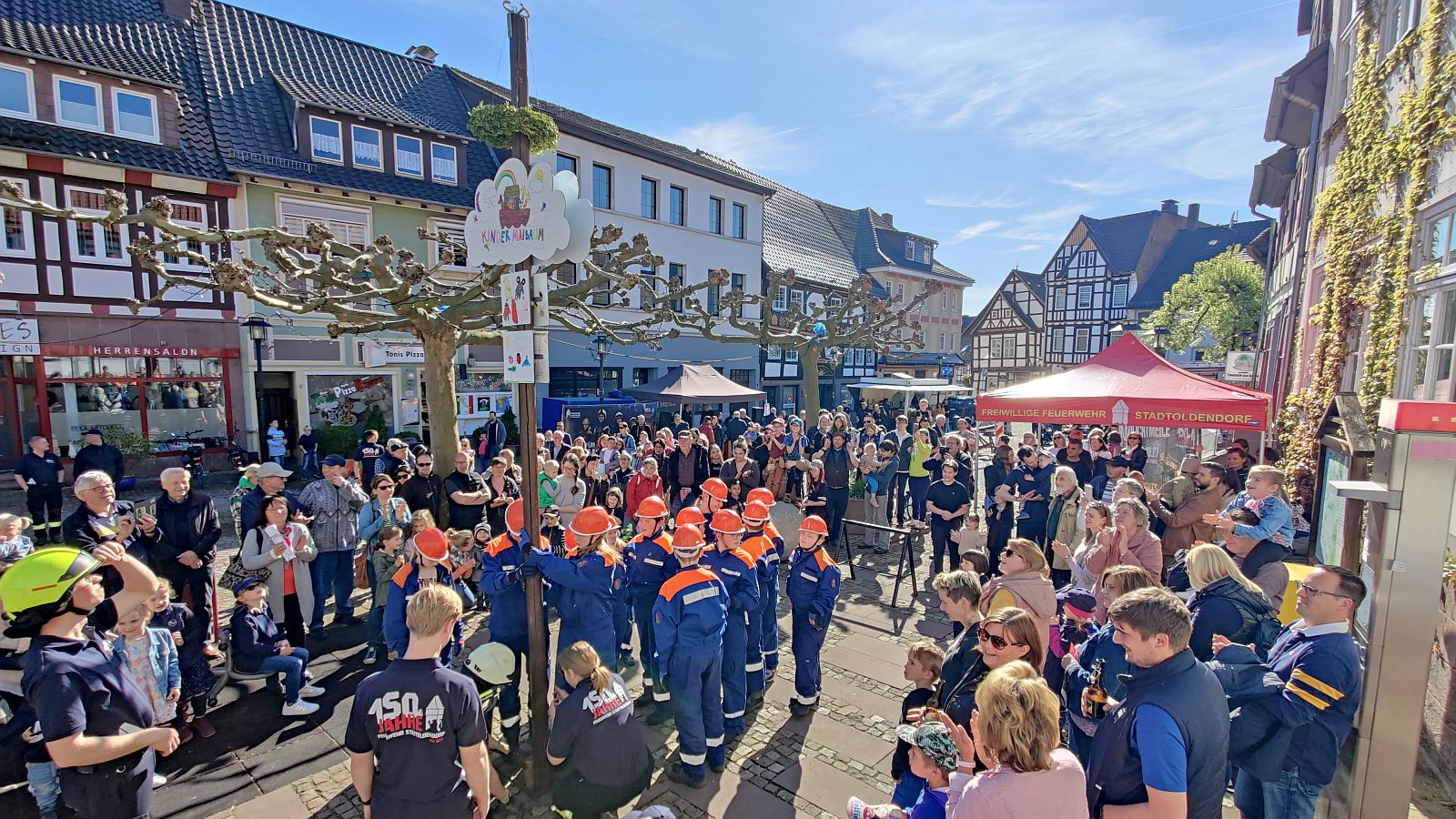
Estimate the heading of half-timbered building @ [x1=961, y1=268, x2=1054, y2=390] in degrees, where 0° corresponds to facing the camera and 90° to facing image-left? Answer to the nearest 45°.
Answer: approximately 0°

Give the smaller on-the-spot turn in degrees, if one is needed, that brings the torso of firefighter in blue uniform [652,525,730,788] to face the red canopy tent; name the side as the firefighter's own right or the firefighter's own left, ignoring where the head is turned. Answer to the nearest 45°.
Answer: approximately 90° to the firefighter's own right

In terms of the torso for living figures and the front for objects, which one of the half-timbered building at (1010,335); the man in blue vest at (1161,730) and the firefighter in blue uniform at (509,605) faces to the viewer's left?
the man in blue vest

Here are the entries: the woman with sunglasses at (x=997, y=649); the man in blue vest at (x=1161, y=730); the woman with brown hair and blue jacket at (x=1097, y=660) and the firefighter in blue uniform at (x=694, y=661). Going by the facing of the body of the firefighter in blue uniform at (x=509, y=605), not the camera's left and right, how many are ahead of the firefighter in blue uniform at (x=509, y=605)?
4

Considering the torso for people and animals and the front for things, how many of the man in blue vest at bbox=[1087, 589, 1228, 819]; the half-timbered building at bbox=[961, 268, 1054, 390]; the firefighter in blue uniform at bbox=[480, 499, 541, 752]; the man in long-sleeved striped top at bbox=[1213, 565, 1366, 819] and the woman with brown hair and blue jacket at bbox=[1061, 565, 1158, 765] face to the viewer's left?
3

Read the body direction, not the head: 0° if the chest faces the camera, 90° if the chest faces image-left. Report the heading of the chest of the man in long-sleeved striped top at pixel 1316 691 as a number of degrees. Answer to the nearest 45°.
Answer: approximately 90°

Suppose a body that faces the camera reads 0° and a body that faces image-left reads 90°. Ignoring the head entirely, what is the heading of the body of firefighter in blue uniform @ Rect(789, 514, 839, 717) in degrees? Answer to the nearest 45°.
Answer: approximately 45°

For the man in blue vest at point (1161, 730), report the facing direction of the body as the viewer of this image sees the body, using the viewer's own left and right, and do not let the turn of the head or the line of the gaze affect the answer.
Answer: facing to the left of the viewer

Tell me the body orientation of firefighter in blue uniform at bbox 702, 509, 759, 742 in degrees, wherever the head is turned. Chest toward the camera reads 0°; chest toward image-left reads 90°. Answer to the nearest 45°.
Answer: approximately 45°

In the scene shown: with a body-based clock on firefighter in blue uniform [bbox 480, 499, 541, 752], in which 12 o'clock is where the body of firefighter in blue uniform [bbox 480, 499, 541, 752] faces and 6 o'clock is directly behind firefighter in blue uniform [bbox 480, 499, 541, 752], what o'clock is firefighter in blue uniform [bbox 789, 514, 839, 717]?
firefighter in blue uniform [bbox 789, 514, 839, 717] is roughly at 11 o'clock from firefighter in blue uniform [bbox 480, 499, 541, 752].

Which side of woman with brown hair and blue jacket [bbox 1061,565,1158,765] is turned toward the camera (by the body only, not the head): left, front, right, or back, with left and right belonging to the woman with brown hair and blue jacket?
left

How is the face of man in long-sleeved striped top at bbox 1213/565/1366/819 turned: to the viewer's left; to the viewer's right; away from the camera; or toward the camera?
to the viewer's left
